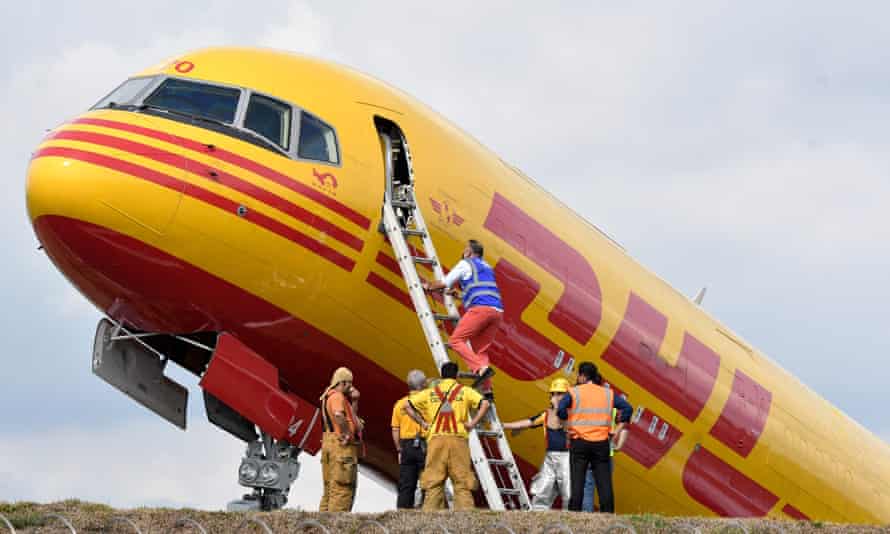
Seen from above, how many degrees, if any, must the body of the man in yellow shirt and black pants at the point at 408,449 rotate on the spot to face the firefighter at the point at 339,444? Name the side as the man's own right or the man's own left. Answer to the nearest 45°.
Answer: approximately 135° to the man's own left

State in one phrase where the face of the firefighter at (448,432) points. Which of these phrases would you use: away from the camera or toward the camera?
away from the camera

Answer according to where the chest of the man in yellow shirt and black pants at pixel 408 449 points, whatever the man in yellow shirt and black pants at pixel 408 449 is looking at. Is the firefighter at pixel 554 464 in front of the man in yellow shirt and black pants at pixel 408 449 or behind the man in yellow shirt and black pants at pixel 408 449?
in front

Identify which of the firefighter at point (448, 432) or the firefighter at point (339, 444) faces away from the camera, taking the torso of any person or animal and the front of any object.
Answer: the firefighter at point (448, 432)

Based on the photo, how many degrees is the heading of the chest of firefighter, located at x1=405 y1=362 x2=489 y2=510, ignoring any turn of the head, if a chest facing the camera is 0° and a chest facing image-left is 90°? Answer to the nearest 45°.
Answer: approximately 180°

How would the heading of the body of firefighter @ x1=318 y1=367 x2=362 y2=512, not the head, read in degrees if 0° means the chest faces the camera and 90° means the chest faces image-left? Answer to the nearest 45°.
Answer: approximately 270°

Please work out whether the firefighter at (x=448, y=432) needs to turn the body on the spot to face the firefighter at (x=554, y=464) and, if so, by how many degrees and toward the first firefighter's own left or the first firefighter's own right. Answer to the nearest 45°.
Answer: approximately 45° to the first firefighter's own right

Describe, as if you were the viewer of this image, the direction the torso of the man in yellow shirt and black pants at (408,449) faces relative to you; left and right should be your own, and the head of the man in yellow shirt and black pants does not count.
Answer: facing away from the viewer and to the right of the viewer

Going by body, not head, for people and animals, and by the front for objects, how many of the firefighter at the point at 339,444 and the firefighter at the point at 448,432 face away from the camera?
1
